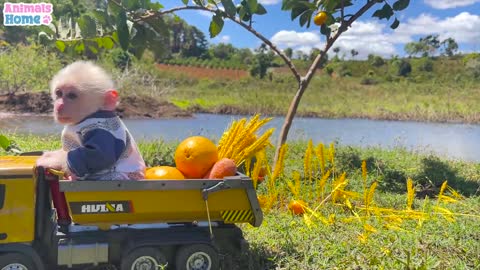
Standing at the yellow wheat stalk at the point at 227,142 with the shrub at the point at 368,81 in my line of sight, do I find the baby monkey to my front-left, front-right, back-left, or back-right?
back-left

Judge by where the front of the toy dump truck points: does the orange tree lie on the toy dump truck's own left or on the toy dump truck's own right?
on the toy dump truck's own right

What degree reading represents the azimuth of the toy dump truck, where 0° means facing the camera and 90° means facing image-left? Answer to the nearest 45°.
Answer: approximately 90°

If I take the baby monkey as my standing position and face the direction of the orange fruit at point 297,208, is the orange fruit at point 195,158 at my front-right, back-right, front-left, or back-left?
front-right

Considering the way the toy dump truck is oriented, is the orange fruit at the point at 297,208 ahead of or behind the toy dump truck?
behind

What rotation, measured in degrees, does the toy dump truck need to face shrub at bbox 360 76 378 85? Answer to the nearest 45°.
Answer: approximately 135° to its right

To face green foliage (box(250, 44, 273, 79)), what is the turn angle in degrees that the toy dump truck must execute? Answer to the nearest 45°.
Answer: approximately 90° to its right
